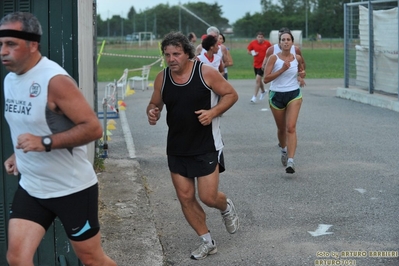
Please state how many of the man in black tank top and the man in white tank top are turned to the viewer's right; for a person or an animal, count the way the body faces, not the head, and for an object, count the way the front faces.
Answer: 0

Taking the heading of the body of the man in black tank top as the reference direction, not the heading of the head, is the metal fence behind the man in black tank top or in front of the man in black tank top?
behind

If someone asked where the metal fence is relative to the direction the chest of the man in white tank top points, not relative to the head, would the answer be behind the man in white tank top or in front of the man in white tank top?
behind

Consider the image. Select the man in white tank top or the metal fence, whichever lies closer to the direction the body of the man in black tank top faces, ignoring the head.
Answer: the man in white tank top

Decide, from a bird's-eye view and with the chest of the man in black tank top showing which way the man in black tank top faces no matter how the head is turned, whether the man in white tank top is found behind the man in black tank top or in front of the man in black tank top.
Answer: in front

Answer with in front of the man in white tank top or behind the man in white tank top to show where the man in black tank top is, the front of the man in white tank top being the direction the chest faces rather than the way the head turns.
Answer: behind

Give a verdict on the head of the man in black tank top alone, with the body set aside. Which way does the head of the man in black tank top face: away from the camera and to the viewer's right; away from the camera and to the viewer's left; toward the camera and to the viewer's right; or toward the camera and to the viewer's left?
toward the camera and to the viewer's left

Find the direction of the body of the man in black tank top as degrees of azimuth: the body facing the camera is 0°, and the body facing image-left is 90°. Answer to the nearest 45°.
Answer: approximately 45°
